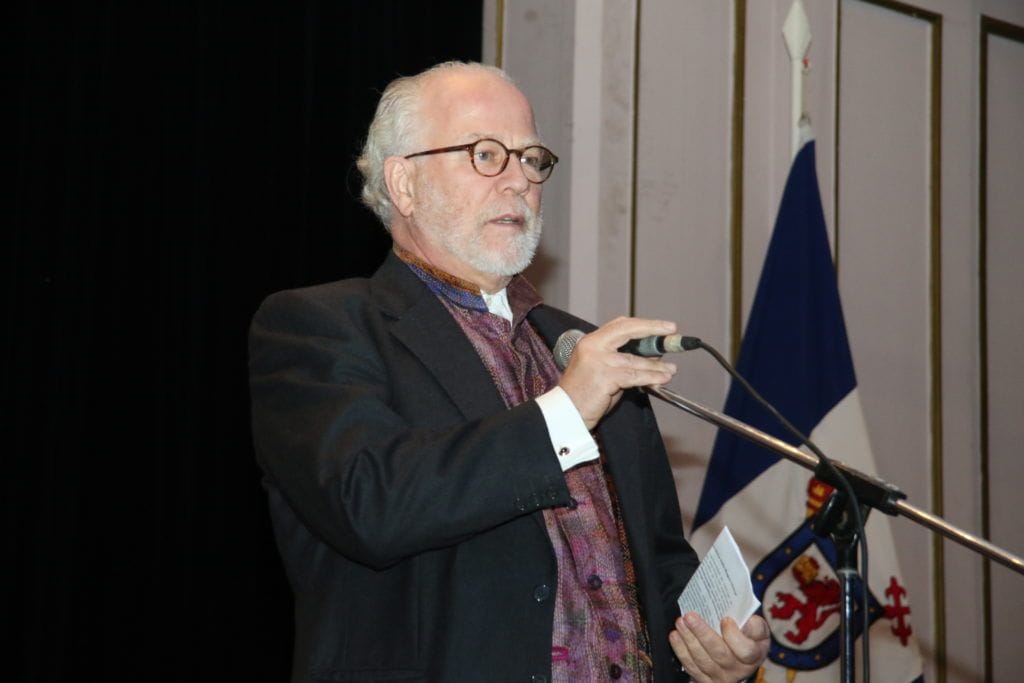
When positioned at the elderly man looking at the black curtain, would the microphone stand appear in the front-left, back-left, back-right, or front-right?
back-right

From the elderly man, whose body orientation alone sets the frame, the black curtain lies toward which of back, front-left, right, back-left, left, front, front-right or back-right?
back

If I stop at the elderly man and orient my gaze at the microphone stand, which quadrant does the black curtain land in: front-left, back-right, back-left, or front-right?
back-left

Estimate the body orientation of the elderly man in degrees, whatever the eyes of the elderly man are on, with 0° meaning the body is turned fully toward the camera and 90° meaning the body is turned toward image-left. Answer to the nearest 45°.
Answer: approximately 315°

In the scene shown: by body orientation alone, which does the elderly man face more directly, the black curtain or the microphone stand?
the microphone stand
